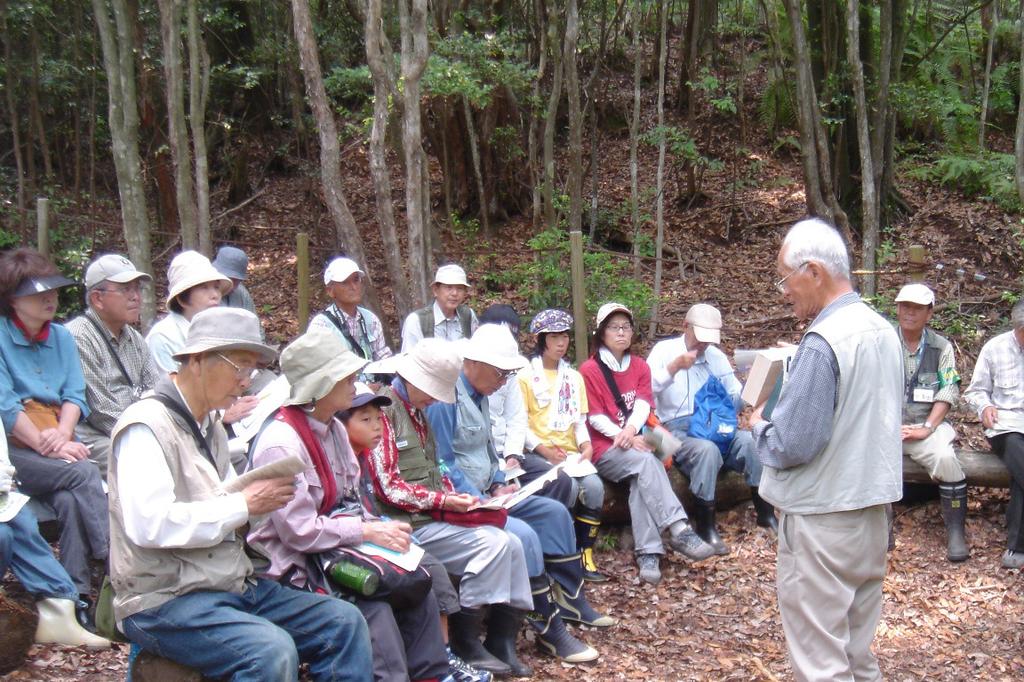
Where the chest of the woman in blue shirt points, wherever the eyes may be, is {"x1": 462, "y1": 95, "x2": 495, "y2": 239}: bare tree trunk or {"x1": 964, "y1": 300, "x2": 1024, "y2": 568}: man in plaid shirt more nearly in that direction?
the man in plaid shirt

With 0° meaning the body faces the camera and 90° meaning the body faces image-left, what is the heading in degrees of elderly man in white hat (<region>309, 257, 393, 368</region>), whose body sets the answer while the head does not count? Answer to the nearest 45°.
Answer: approximately 315°

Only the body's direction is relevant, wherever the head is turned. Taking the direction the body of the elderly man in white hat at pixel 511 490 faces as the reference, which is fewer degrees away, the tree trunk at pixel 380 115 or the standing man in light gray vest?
the standing man in light gray vest

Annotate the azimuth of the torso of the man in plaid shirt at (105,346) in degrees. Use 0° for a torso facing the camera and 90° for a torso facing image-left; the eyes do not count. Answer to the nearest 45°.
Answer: approximately 315°

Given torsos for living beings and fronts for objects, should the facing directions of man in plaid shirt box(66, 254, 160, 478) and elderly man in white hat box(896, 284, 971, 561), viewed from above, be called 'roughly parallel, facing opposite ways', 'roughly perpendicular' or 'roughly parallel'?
roughly perpendicular

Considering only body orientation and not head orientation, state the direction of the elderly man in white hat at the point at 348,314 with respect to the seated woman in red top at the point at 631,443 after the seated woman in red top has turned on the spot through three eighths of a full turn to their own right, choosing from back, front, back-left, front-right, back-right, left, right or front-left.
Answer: front

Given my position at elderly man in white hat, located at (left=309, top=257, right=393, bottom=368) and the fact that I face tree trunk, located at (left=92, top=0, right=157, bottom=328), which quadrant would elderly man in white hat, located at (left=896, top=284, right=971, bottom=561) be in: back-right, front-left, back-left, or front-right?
back-right

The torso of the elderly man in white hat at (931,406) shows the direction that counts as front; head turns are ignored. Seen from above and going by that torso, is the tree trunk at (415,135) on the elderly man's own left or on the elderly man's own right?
on the elderly man's own right

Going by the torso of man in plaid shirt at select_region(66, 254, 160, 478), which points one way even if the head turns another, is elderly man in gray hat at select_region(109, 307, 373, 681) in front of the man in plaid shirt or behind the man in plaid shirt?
in front

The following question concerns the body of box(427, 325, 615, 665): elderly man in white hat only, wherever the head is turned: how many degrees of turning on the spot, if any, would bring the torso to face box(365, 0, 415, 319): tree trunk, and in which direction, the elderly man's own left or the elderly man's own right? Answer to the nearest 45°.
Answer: approximately 135° to the elderly man's own left

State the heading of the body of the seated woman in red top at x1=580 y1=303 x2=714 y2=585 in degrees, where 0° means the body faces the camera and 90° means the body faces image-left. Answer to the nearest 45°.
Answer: approximately 315°

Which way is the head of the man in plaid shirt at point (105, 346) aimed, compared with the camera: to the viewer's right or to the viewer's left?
to the viewer's right
